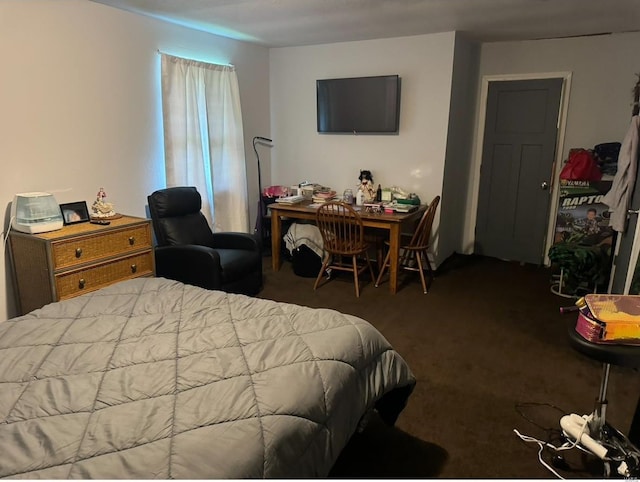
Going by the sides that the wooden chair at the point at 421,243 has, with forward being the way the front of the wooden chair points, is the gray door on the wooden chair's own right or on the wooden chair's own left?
on the wooden chair's own right

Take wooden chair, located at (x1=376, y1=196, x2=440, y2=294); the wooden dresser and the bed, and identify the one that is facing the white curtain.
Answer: the wooden chair

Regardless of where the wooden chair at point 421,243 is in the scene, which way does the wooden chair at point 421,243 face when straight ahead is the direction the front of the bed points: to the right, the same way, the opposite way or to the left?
the opposite way

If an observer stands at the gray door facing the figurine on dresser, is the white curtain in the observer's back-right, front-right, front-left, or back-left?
front-right

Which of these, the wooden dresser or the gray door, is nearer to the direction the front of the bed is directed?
the gray door

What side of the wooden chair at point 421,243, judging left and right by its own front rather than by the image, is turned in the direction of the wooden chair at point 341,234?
front

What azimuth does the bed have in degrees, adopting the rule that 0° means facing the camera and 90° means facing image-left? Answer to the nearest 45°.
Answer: approximately 315°

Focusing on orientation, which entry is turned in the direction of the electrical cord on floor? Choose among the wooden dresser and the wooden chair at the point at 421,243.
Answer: the wooden dresser

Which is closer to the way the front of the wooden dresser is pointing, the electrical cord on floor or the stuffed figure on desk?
the electrical cord on floor

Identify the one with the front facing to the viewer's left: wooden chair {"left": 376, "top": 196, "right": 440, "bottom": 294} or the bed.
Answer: the wooden chair

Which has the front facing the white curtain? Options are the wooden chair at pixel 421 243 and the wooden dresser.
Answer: the wooden chair

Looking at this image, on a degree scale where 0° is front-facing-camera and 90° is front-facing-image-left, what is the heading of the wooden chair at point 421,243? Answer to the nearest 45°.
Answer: approximately 90°

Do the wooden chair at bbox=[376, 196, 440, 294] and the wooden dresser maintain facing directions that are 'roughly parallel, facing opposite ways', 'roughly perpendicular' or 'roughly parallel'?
roughly parallel, facing opposite ways

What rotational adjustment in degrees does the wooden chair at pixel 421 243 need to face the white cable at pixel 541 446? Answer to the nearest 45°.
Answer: approximately 90° to its left

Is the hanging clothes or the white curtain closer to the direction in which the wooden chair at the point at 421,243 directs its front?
the white curtain

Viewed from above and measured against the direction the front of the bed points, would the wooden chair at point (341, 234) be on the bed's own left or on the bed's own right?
on the bed's own left

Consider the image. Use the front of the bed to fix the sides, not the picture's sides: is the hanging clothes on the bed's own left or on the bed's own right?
on the bed's own left

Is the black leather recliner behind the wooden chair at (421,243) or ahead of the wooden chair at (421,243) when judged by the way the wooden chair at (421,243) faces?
ahead

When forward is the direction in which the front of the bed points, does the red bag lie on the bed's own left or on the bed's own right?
on the bed's own left

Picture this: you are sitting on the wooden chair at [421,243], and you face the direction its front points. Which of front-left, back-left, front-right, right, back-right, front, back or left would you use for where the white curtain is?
front
